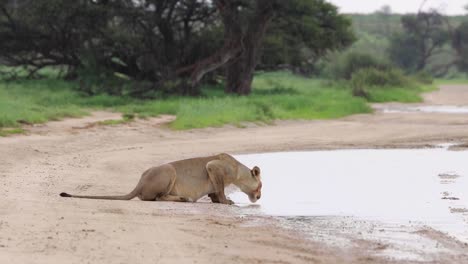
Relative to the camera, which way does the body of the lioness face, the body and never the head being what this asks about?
to the viewer's right

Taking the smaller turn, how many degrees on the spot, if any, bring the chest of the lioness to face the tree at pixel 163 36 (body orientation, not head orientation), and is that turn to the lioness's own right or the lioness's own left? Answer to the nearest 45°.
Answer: approximately 90° to the lioness's own left
